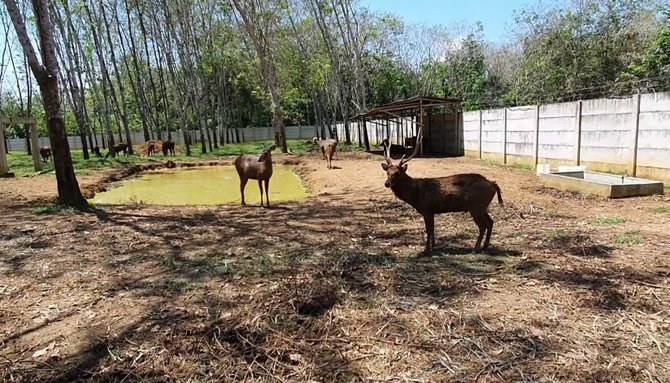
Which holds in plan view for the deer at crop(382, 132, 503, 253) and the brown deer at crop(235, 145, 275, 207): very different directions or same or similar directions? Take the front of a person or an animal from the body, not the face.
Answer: very different directions

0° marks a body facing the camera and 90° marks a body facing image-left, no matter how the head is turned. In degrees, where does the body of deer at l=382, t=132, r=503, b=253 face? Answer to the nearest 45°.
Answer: approximately 90°

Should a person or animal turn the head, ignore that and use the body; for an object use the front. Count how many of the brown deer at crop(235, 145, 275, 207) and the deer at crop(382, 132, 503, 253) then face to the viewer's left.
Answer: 1

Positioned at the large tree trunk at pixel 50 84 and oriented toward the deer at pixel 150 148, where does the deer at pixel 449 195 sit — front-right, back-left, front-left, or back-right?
back-right
